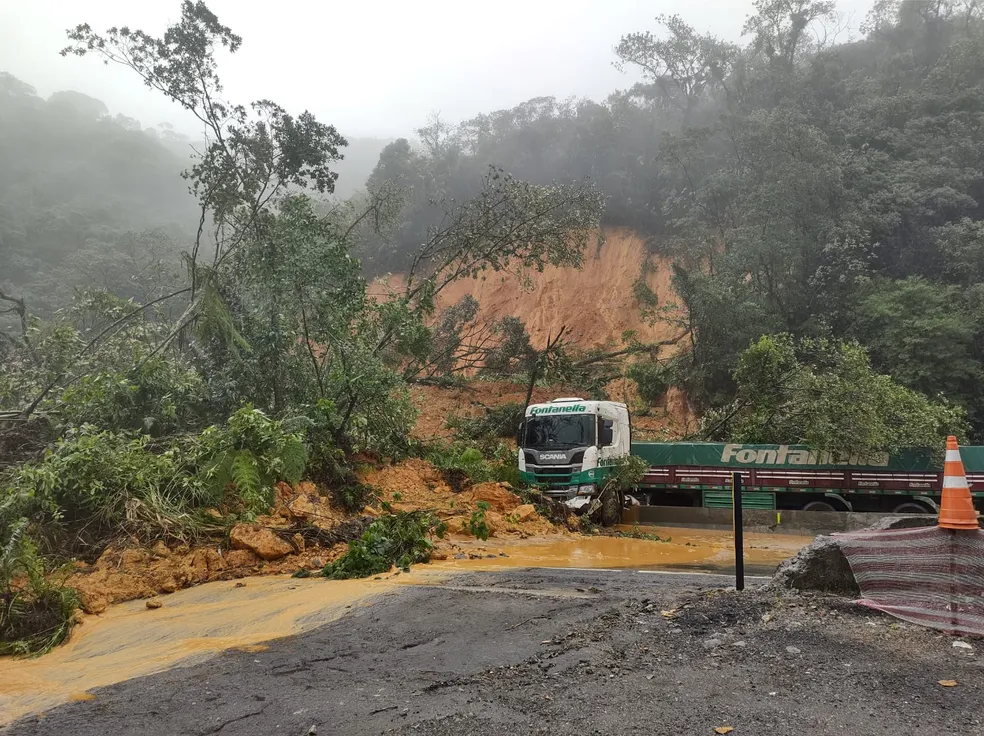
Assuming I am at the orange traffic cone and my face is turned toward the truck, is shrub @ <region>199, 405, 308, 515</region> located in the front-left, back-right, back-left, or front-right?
front-left

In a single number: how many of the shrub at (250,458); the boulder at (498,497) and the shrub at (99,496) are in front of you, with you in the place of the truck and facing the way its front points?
3

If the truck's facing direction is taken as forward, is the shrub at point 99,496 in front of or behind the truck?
in front

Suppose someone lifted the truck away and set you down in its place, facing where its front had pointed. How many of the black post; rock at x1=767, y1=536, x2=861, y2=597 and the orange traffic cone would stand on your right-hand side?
0

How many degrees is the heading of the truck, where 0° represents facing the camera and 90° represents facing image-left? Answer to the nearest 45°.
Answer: approximately 45°

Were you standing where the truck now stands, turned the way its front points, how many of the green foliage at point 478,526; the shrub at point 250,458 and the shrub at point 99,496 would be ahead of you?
3

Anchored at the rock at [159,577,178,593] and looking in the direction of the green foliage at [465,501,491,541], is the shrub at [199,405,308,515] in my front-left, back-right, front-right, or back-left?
front-left

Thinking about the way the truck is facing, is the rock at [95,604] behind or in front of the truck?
in front

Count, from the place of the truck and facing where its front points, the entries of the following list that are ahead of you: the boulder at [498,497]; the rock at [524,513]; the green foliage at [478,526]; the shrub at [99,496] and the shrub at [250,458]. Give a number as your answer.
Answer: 5

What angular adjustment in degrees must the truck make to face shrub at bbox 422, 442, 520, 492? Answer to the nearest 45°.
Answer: approximately 45° to its right

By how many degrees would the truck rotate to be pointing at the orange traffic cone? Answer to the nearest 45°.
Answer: approximately 45° to its left

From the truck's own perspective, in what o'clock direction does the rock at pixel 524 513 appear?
The rock is roughly at 12 o'clock from the truck.

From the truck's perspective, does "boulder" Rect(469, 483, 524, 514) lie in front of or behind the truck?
in front
